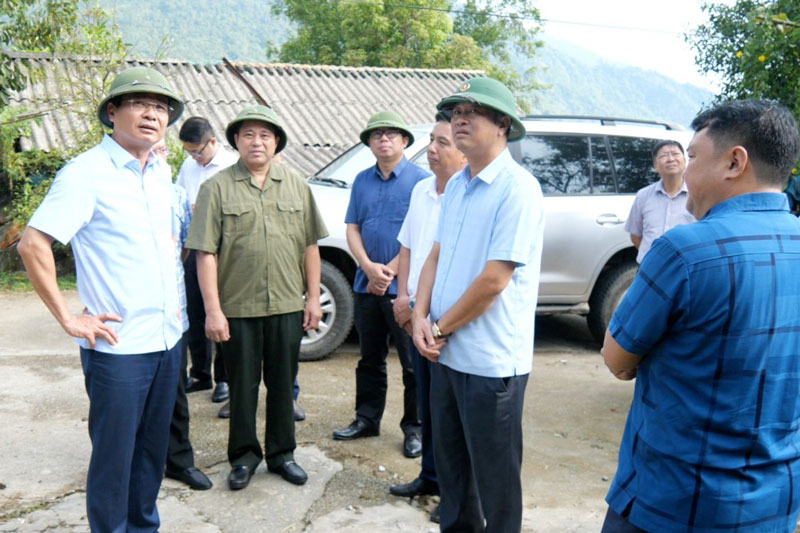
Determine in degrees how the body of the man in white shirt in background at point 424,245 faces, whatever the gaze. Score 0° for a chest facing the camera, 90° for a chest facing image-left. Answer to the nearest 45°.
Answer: approximately 45°

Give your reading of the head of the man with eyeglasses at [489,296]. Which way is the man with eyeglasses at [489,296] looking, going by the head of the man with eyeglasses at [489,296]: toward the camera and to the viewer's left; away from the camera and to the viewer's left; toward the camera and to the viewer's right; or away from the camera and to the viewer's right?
toward the camera and to the viewer's left

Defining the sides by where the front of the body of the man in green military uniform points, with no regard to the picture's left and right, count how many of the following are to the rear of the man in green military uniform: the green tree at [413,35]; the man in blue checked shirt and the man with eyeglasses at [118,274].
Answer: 1

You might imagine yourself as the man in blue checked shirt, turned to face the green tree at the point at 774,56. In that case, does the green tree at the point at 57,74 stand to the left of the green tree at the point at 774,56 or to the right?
left

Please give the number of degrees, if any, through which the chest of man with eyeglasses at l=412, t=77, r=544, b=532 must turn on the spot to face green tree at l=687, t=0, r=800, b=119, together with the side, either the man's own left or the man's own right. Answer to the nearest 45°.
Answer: approximately 180°

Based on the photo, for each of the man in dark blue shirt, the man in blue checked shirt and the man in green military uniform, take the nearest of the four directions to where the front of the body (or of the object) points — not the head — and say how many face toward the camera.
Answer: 2

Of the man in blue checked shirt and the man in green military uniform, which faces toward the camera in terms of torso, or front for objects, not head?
the man in green military uniform

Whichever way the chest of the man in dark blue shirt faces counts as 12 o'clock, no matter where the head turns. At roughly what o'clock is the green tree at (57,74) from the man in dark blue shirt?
The green tree is roughly at 5 o'clock from the man in dark blue shirt.

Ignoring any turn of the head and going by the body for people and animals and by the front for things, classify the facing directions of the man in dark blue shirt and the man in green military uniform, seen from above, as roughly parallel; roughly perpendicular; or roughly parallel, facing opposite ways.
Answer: roughly parallel

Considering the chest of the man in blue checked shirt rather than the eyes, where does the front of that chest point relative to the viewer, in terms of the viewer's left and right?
facing away from the viewer and to the left of the viewer

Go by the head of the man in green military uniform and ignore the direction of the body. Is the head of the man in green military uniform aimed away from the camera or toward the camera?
toward the camera

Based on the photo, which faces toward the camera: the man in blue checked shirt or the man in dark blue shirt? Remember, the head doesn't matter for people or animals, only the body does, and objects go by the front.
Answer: the man in dark blue shirt

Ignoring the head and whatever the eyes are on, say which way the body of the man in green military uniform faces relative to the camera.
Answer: toward the camera
